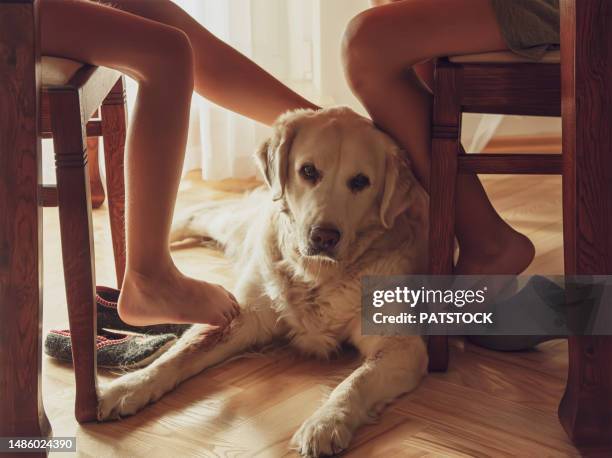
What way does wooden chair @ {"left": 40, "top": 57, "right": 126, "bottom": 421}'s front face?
to the viewer's right

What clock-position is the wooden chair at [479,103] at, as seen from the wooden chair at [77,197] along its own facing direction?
the wooden chair at [479,103] is roughly at 12 o'clock from the wooden chair at [77,197].

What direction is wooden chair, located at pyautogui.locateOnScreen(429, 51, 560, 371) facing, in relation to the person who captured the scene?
facing to the left of the viewer
